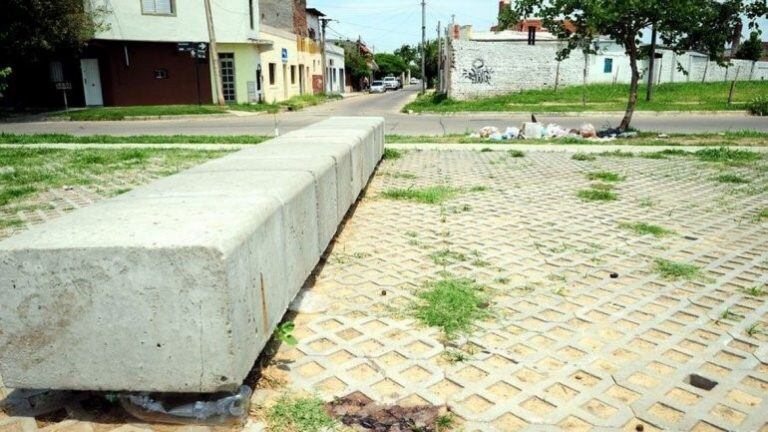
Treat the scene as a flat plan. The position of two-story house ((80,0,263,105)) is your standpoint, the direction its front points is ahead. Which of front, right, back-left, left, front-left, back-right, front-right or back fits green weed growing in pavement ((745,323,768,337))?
front

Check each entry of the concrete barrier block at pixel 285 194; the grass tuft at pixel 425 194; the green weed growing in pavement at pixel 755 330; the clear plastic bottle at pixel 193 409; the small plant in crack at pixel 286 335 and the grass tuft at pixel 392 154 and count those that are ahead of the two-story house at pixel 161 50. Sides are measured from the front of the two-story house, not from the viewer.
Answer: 6

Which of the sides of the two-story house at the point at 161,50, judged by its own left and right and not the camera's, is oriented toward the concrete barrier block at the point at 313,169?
front

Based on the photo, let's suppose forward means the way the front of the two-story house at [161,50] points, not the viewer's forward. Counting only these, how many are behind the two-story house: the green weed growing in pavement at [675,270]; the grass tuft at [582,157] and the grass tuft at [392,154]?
0

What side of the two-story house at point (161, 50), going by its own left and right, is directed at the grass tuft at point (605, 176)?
front

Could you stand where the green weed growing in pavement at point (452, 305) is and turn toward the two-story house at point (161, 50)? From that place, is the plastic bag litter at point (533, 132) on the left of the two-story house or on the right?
right

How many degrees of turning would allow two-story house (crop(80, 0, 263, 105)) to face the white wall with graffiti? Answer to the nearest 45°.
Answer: approximately 90° to its left

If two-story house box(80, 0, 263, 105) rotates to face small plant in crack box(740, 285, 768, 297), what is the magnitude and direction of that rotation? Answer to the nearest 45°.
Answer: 0° — it already faces it

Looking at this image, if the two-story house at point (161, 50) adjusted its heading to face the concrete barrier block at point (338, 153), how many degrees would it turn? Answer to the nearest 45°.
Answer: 0° — it already faces it

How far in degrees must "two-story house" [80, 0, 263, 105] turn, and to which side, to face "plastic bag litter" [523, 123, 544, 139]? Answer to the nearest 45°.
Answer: approximately 45° to its left

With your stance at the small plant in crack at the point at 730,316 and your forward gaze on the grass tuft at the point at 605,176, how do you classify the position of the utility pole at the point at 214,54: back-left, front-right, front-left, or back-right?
front-left

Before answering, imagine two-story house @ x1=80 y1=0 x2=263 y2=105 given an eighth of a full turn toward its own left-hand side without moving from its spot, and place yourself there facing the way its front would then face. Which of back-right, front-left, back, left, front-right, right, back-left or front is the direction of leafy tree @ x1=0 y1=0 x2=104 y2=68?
right

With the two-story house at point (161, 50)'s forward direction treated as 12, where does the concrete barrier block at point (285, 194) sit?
The concrete barrier block is roughly at 12 o'clock from the two-story house.

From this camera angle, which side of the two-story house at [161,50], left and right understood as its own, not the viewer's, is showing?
front

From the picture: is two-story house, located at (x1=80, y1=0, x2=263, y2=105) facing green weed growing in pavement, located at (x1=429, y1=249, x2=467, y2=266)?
yes

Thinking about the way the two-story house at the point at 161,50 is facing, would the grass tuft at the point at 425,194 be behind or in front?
in front

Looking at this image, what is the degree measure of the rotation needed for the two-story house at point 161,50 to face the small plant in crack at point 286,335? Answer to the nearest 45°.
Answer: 0° — it already faces it

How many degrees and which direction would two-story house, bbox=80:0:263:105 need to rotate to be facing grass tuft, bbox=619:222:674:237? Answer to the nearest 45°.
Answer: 0° — it already faces it

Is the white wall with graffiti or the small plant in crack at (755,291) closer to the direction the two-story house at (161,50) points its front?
the small plant in crack
